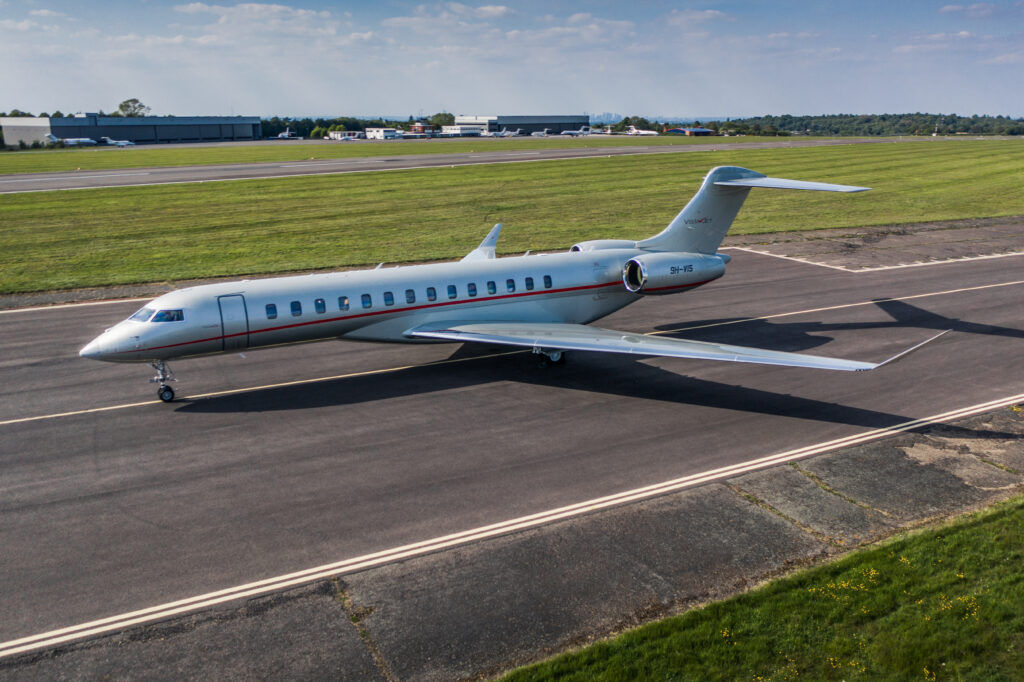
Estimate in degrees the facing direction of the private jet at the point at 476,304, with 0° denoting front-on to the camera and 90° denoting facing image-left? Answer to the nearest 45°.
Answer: approximately 45°
